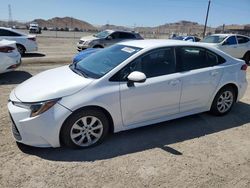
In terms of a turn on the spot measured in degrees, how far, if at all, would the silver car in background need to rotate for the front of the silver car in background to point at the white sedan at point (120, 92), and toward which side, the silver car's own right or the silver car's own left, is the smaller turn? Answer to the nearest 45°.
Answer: approximately 45° to the silver car's own left

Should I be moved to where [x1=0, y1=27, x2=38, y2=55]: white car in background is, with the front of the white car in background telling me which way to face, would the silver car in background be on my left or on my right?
on my right

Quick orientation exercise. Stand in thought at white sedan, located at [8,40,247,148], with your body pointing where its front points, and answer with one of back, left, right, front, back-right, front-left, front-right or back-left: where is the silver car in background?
back-right

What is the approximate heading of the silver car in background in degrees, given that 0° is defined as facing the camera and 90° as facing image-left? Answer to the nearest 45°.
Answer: approximately 45°

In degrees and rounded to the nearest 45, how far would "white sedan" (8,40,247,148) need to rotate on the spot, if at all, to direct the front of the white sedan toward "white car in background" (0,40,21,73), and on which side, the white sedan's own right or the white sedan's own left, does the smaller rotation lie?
approximately 90° to the white sedan's own right

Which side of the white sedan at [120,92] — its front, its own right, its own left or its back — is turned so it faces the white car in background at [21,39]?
right

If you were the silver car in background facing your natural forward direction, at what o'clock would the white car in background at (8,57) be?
The white car in background is roughly at 11 o'clock from the silver car in background.
